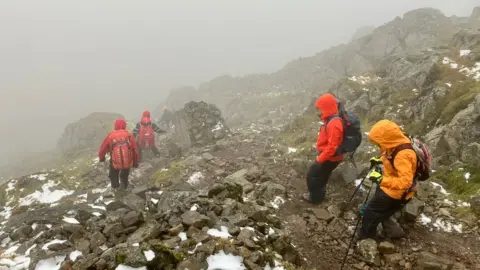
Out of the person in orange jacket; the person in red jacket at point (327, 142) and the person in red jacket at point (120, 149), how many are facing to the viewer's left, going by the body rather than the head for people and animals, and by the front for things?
2

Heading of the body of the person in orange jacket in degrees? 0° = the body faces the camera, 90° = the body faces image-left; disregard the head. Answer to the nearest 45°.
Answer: approximately 90°

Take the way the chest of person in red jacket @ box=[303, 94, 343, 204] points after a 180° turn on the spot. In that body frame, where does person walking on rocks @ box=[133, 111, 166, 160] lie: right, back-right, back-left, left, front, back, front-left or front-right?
back-left

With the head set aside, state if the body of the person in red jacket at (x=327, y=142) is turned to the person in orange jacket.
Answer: no

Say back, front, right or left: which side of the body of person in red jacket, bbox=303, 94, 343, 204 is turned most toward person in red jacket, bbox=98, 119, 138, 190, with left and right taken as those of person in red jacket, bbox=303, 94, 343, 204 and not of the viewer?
front

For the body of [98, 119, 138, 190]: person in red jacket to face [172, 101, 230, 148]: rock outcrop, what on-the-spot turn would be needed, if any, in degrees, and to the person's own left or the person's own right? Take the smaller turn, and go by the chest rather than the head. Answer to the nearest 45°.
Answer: approximately 45° to the person's own right

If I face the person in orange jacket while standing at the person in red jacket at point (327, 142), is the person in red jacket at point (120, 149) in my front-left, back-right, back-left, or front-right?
back-right

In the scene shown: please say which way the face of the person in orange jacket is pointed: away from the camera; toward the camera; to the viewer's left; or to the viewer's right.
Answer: to the viewer's left

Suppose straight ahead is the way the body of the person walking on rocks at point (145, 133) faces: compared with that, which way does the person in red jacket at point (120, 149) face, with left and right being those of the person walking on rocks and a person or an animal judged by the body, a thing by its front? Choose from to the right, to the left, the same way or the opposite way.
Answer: the same way

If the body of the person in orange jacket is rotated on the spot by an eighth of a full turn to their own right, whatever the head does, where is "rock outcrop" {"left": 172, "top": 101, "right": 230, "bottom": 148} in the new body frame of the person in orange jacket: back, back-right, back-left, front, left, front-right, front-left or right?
front

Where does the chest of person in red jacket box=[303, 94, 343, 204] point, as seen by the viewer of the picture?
to the viewer's left

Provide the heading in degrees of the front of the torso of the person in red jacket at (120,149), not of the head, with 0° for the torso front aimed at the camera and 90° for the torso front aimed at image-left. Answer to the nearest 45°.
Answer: approximately 180°

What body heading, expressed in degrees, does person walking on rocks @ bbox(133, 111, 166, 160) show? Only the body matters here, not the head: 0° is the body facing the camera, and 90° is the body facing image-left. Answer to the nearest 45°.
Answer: approximately 180°

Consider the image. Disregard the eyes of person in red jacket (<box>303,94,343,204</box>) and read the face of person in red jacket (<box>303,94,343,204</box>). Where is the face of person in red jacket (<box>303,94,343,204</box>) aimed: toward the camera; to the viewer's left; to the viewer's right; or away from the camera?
to the viewer's left

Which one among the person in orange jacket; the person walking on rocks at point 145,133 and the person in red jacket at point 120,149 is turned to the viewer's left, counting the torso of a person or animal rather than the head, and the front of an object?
the person in orange jacket
